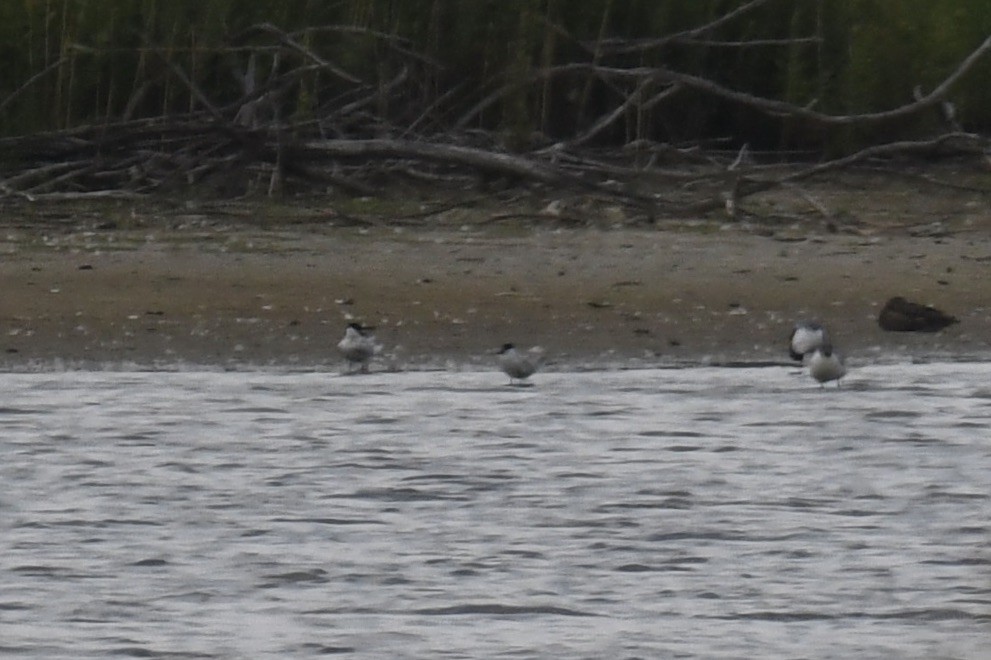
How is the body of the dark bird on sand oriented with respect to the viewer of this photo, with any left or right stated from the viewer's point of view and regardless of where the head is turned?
facing to the left of the viewer
